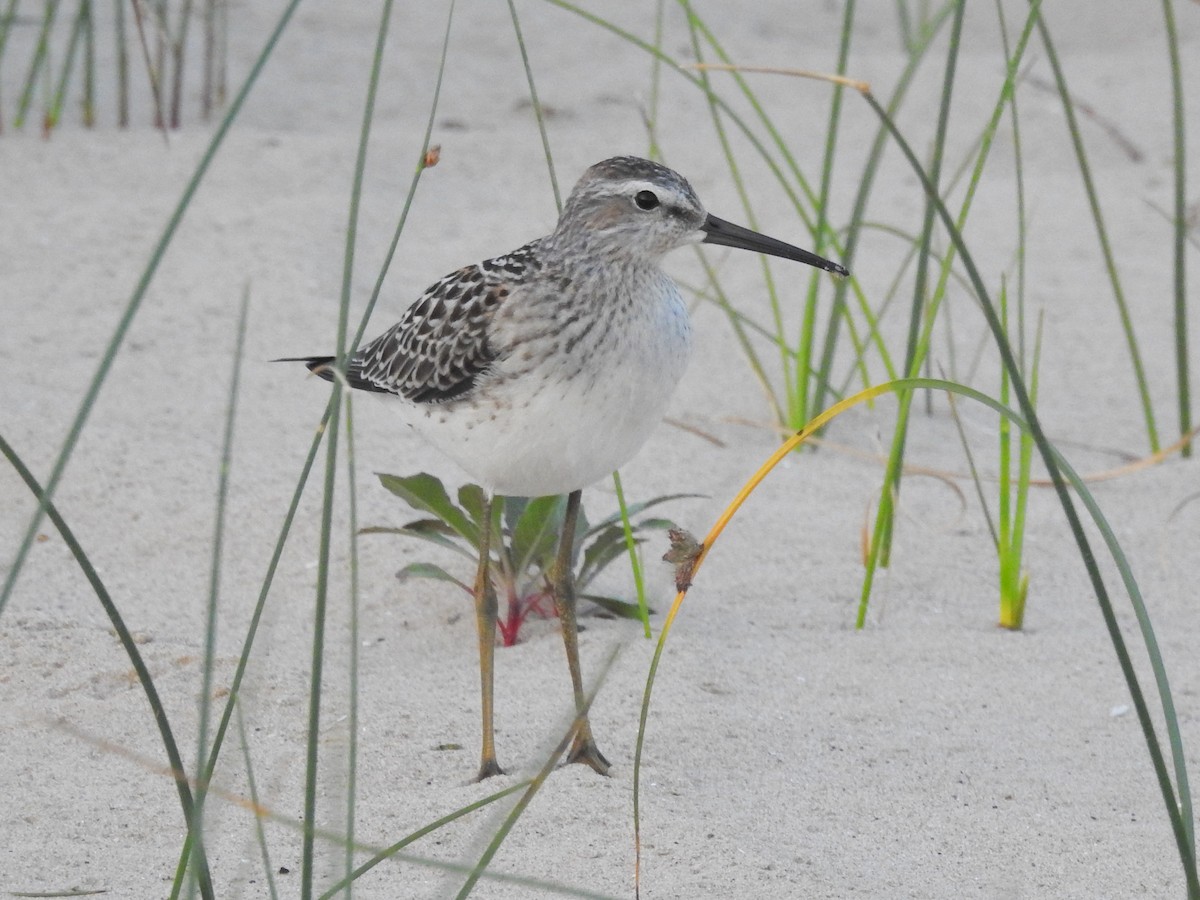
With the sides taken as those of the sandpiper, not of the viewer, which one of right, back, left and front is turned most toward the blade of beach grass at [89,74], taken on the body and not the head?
back

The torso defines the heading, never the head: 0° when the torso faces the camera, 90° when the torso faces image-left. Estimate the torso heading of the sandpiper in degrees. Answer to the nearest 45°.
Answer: approximately 315°

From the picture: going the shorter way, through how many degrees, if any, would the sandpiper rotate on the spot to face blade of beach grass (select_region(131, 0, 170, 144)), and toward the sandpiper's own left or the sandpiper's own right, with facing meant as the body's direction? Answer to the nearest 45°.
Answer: approximately 180°

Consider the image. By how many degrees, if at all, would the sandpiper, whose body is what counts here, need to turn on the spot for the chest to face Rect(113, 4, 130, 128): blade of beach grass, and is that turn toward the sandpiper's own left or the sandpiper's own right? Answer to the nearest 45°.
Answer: approximately 180°
